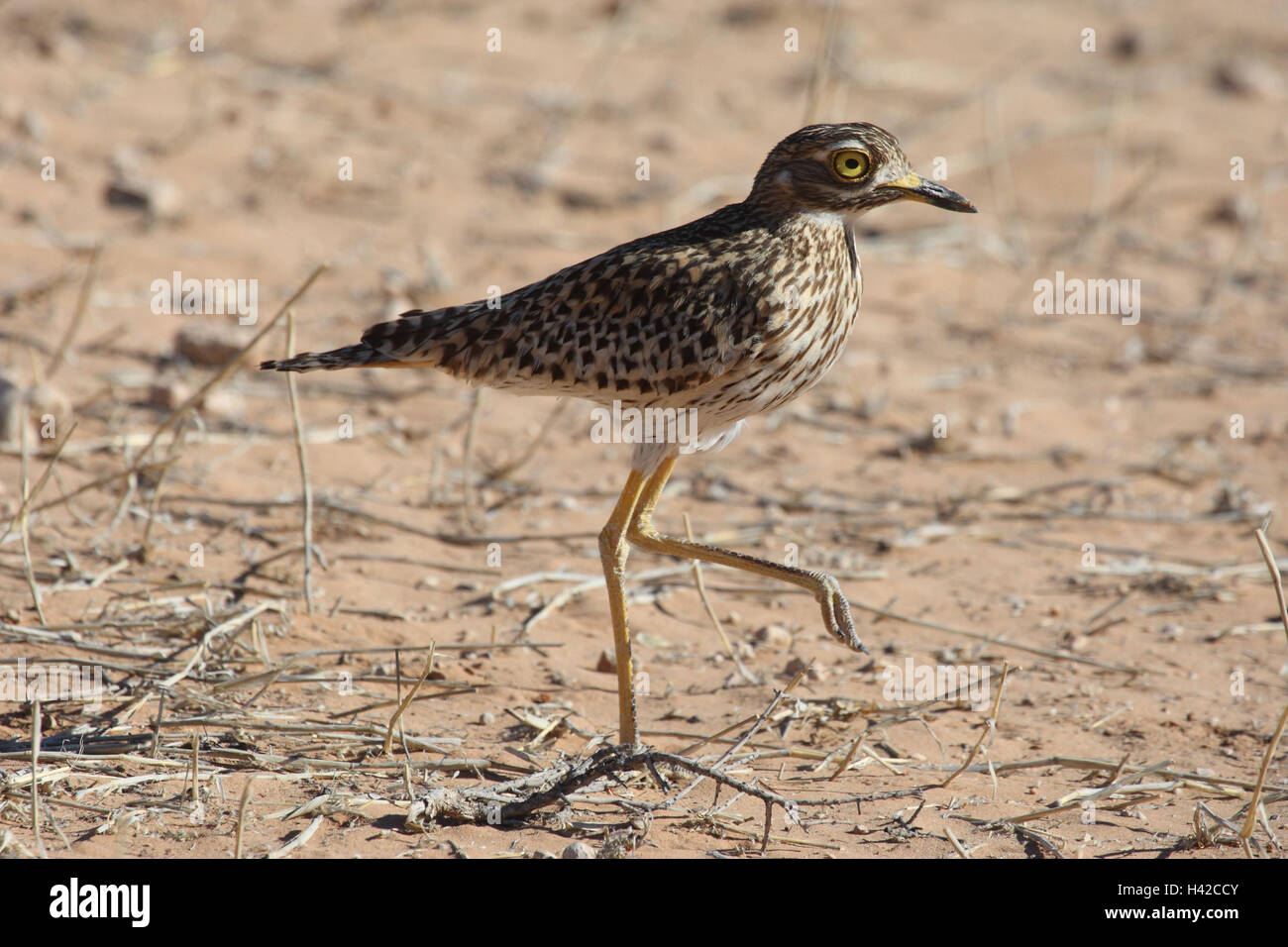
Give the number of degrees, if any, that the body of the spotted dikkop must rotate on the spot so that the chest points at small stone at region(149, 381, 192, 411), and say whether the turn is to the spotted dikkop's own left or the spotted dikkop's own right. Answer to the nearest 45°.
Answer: approximately 135° to the spotted dikkop's own left

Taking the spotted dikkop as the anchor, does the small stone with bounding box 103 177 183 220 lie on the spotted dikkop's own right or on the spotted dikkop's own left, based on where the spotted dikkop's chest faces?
on the spotted dikkop's own left

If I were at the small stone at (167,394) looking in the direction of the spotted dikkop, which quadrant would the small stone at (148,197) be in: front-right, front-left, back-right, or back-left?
back-left

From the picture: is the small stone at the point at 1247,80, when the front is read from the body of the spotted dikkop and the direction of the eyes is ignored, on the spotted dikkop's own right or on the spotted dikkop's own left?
on the spotted dikkop's own left

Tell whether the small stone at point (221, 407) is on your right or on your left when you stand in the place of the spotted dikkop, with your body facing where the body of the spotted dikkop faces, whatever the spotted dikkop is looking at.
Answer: on your left

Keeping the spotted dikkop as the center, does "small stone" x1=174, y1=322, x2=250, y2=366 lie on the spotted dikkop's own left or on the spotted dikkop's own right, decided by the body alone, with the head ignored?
on the spotted dikkop's own left

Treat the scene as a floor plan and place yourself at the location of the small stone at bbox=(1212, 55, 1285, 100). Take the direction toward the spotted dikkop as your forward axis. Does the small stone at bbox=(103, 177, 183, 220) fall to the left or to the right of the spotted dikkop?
right

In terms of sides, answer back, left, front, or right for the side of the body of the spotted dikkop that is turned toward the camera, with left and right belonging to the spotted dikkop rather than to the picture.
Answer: right
